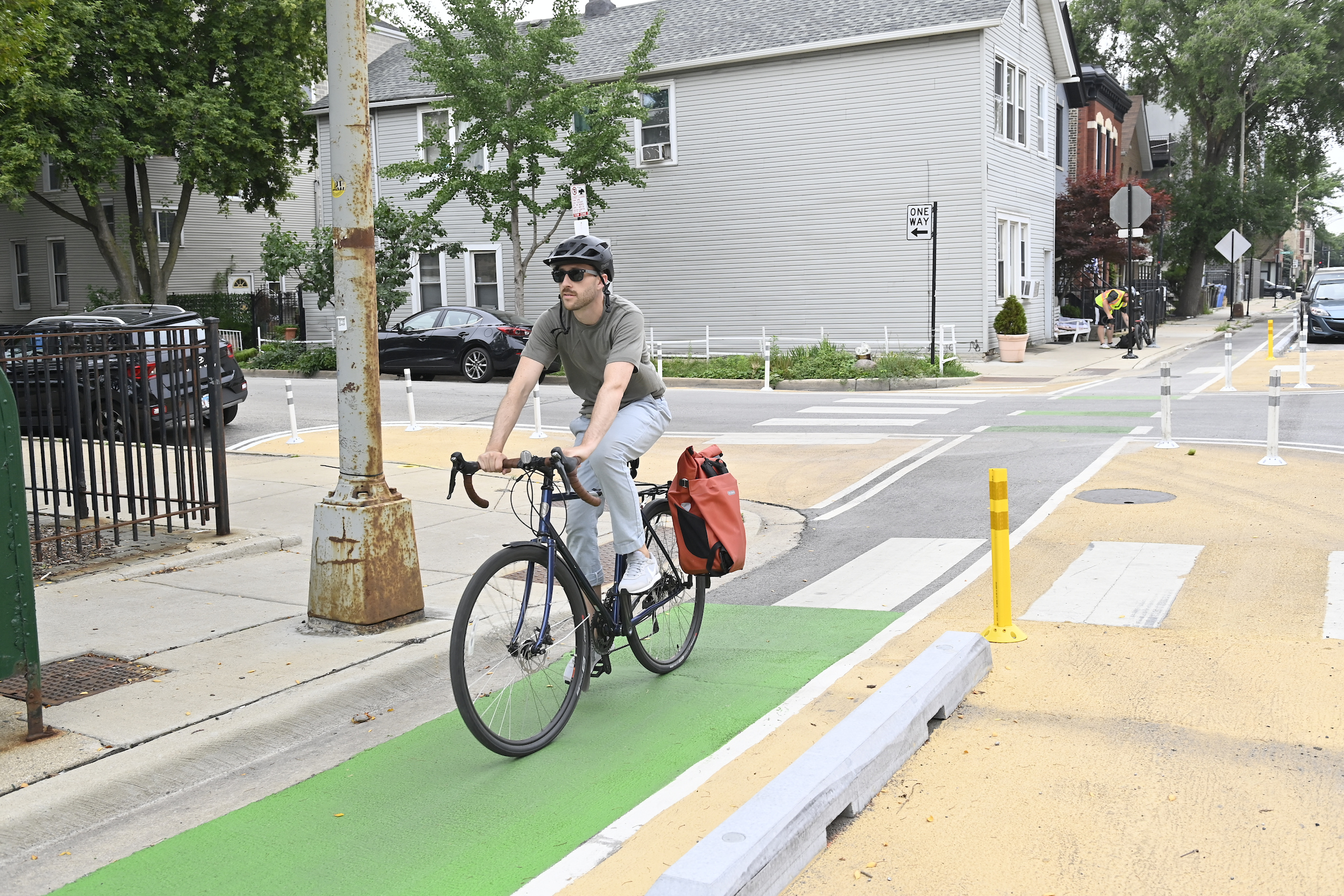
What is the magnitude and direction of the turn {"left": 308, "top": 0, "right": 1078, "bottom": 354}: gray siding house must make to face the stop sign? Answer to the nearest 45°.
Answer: approximately 45° to its left

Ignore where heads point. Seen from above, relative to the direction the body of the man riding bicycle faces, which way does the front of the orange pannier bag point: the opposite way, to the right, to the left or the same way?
to the left

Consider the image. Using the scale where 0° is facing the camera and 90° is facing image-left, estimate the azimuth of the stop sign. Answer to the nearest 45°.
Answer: approximately 180°

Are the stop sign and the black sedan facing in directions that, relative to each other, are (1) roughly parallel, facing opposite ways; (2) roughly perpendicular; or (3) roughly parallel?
roughly perpendicular

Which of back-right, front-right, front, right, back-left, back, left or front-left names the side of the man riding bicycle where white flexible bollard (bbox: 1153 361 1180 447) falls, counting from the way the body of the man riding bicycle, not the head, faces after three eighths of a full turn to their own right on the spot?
front-right

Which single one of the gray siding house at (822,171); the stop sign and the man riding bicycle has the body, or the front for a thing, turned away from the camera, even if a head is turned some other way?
the stop sign

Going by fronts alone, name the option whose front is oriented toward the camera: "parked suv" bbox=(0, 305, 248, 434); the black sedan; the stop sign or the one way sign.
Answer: the one way sign

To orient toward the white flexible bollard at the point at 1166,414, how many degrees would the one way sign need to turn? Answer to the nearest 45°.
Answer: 0° — it already faces it

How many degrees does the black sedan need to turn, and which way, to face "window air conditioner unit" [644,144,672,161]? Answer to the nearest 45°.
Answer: approximately 90° to its right

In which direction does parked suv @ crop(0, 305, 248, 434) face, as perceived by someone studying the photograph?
facing away from the viewer and to the left of the viewer

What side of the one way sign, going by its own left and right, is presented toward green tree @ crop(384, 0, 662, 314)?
right

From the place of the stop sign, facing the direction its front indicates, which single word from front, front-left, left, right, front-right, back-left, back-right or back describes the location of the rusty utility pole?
back

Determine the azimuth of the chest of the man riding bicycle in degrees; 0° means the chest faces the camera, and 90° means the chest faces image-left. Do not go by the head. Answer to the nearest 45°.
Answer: approximately 45°

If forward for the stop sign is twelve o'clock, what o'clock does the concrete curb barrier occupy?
The concrete curb barrier is roughly at 6 o'clock from the stop sign.

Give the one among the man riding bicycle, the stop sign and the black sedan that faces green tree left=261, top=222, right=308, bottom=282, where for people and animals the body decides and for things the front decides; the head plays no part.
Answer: the black sedan

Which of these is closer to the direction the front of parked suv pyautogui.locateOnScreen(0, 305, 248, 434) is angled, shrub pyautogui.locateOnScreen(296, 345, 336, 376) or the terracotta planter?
the shrub

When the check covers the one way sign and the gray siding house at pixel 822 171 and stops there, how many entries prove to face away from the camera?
0

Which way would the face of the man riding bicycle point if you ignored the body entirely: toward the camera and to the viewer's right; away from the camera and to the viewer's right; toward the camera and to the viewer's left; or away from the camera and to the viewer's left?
toward the camera and to the viewer's left

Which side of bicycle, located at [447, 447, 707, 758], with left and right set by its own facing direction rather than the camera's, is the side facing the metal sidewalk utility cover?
right

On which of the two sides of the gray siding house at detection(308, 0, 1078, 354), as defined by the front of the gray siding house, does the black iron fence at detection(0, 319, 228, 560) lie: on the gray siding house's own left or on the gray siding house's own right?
on the gray siding house's own right
